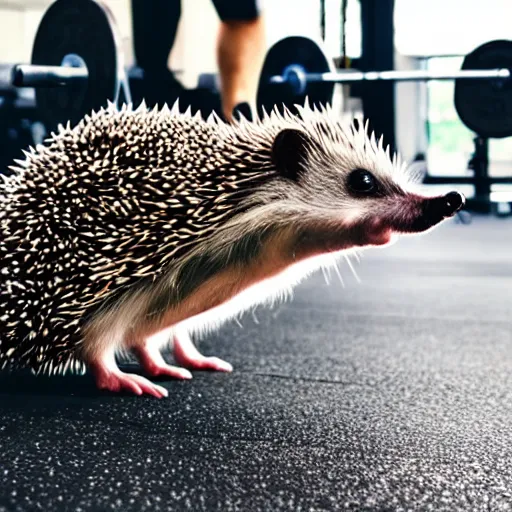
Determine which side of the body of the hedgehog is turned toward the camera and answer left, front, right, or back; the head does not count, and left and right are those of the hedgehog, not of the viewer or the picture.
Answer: right
